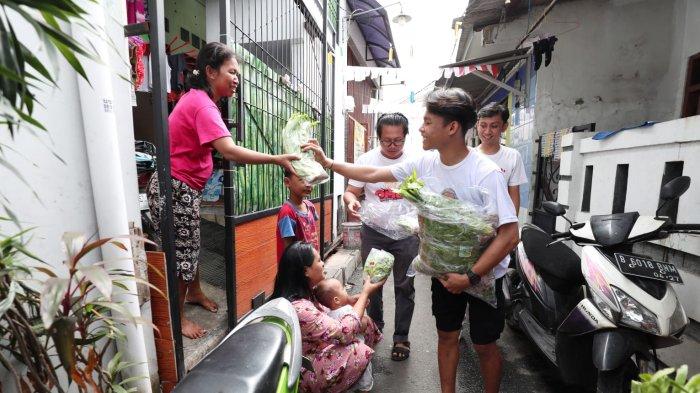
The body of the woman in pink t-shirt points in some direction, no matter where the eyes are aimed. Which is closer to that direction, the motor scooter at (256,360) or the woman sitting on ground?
the woman sitting on ground

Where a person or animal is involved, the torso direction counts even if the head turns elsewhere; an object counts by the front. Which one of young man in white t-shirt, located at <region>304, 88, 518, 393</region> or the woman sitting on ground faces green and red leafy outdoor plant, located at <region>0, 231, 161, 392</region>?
the young man in white t-shirt

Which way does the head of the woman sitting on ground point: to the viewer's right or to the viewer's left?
to the viewer's right

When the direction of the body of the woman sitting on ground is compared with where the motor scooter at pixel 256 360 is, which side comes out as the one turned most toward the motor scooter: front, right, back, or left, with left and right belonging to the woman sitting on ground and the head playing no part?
right

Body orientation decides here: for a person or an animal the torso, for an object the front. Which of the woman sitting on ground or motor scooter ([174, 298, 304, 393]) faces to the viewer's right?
the woman sitting on ground

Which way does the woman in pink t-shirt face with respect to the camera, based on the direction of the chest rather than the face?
to the viewer's right

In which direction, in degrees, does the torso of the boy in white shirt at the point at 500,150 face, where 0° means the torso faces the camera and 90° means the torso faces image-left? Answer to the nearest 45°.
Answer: approximately 45°

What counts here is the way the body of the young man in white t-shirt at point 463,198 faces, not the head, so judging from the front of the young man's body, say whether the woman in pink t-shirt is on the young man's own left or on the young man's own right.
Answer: on the young man's own right

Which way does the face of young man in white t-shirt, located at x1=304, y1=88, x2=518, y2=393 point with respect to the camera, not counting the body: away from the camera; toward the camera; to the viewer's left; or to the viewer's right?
to the viewer's left

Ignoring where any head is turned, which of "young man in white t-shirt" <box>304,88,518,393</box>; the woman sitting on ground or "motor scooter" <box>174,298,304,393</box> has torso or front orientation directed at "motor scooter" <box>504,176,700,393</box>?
the woman sitting on ground

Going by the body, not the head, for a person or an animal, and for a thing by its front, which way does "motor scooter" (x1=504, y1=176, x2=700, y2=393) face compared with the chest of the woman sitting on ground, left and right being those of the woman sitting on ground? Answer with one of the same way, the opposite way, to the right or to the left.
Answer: to the right

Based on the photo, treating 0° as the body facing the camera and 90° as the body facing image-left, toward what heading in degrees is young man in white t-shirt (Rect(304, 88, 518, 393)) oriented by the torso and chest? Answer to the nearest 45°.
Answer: approximately 45°

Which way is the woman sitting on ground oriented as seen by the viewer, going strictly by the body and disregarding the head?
to the viewer's right

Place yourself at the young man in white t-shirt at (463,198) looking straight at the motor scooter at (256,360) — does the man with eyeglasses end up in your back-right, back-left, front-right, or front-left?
back-right
